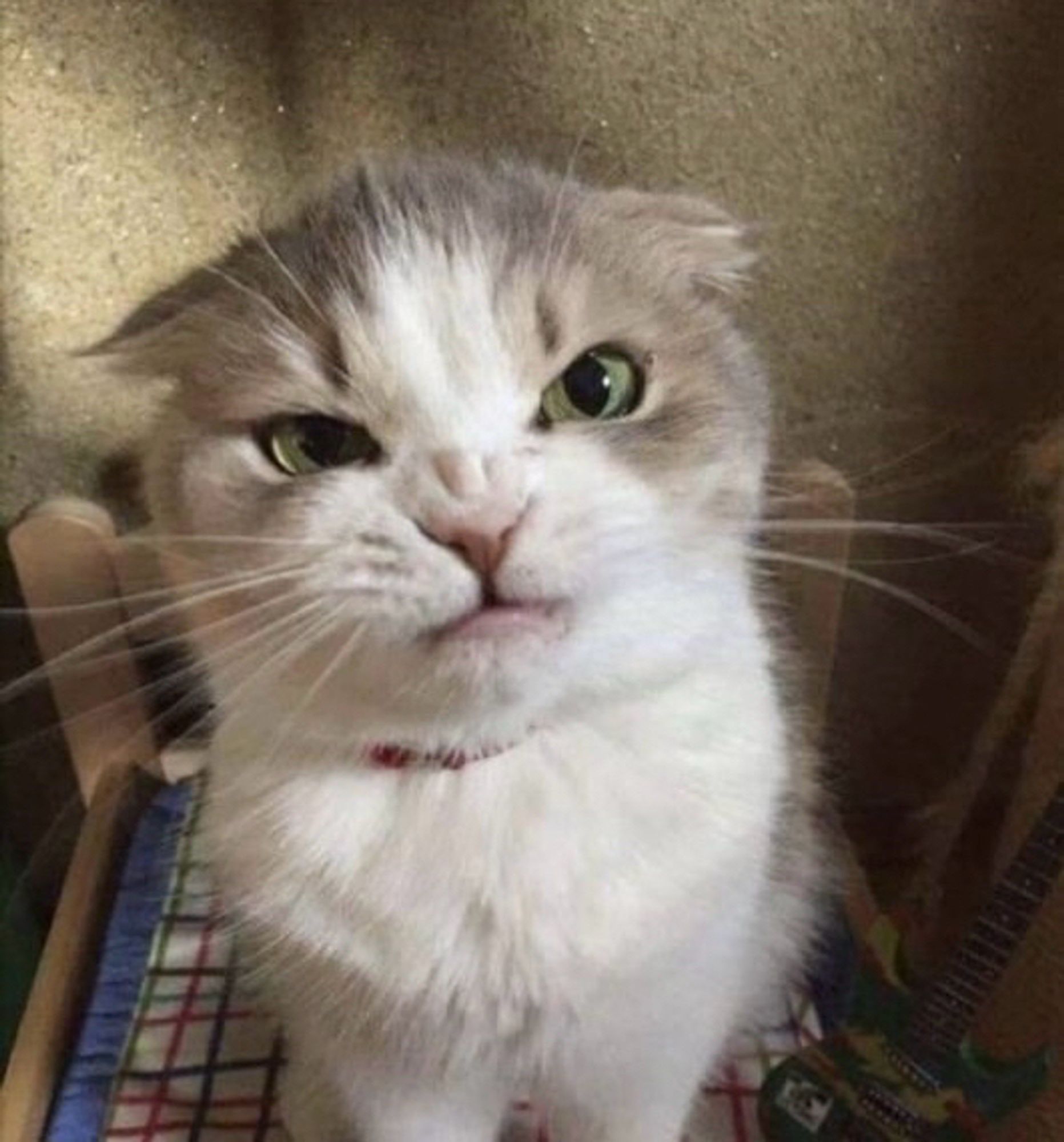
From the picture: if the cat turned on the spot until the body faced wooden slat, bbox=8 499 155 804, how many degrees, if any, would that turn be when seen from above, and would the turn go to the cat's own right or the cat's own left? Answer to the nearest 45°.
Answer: approximately 135° to the cat's own right

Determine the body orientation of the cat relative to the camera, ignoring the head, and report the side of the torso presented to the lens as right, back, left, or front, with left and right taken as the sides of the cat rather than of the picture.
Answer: front

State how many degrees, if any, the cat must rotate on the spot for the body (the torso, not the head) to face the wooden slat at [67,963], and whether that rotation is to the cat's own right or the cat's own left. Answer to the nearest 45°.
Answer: approximately 135° to the cat's own right
